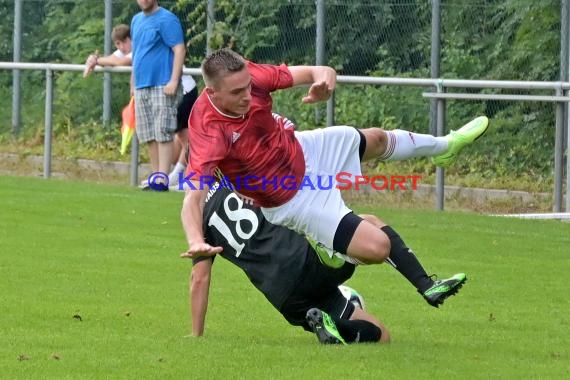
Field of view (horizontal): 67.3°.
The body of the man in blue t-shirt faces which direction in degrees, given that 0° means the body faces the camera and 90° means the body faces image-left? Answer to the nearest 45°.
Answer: approximately 45°

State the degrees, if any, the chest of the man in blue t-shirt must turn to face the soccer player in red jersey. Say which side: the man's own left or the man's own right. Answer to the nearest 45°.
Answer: approximately 45° to the man's own left

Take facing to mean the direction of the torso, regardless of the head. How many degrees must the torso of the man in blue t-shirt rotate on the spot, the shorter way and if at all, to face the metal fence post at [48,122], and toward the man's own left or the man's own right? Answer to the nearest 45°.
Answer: approximately 90° to the man's own right

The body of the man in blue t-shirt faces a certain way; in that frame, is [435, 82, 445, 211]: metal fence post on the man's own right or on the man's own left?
on the man's own left

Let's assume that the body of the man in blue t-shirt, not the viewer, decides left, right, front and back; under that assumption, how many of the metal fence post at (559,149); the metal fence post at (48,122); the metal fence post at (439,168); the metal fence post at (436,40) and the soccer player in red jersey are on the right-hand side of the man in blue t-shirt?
1

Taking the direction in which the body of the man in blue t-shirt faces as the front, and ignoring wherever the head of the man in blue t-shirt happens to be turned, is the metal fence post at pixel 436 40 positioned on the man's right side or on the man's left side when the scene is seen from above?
on the man's left side

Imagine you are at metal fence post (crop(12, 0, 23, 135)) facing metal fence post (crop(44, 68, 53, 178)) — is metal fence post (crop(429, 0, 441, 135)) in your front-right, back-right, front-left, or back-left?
front-left

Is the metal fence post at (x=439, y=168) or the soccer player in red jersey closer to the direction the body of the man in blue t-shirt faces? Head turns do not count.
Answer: the soccer player in red jersey

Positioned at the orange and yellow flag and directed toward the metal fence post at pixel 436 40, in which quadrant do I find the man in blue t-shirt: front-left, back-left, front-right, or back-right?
front-right
